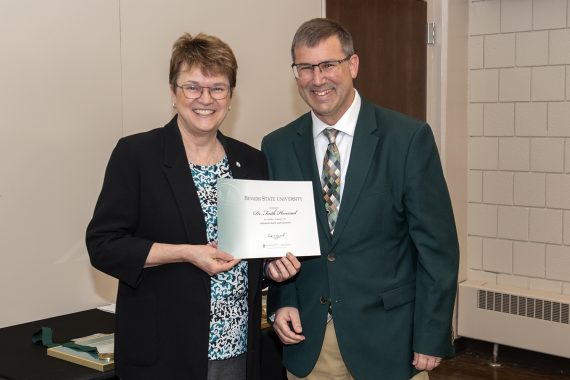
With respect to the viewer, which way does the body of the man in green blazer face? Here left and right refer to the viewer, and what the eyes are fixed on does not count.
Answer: facing the viewer and to the left of the viewer

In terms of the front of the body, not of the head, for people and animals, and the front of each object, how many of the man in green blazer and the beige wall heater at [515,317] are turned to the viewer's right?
0

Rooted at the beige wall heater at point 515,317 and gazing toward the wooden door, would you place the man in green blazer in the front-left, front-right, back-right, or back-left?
front-left

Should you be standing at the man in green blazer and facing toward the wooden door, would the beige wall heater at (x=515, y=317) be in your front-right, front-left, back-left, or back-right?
front-right

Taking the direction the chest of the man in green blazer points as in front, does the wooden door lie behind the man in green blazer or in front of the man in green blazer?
behind

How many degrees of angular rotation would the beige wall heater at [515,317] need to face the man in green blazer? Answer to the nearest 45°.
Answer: approximately 45° to its left
